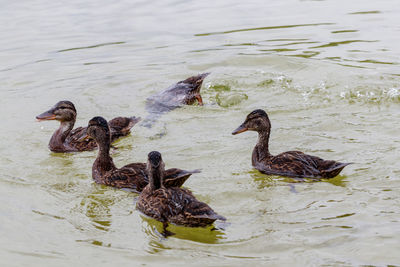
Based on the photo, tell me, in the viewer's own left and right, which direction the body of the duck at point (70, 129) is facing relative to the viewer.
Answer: facing to the left of the viewer

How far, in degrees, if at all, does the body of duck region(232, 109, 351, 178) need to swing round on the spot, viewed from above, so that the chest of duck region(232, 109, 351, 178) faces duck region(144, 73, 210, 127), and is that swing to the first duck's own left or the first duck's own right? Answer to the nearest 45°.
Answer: approximately 45° to the first duck's own right

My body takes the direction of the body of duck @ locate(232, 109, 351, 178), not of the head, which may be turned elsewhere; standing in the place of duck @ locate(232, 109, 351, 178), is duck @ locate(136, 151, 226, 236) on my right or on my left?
on my left

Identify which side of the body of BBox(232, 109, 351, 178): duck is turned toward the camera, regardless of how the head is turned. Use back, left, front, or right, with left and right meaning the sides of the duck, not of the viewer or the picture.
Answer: left

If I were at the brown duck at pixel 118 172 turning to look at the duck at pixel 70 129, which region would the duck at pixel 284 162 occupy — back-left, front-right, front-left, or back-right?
back-right

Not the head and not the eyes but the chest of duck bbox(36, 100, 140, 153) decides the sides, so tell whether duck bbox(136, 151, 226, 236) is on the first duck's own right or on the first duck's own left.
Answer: on the first duck's own left

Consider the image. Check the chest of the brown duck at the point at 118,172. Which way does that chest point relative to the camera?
to the viewer's left

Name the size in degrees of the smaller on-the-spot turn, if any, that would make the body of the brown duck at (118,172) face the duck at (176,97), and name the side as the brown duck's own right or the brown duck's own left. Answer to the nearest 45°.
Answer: approximately 90° to the brown duck's own right

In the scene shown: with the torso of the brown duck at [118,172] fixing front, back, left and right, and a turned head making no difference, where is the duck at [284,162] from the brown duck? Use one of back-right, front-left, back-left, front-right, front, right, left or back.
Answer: back

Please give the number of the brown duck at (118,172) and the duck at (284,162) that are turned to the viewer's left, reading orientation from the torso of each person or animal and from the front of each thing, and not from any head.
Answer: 2
